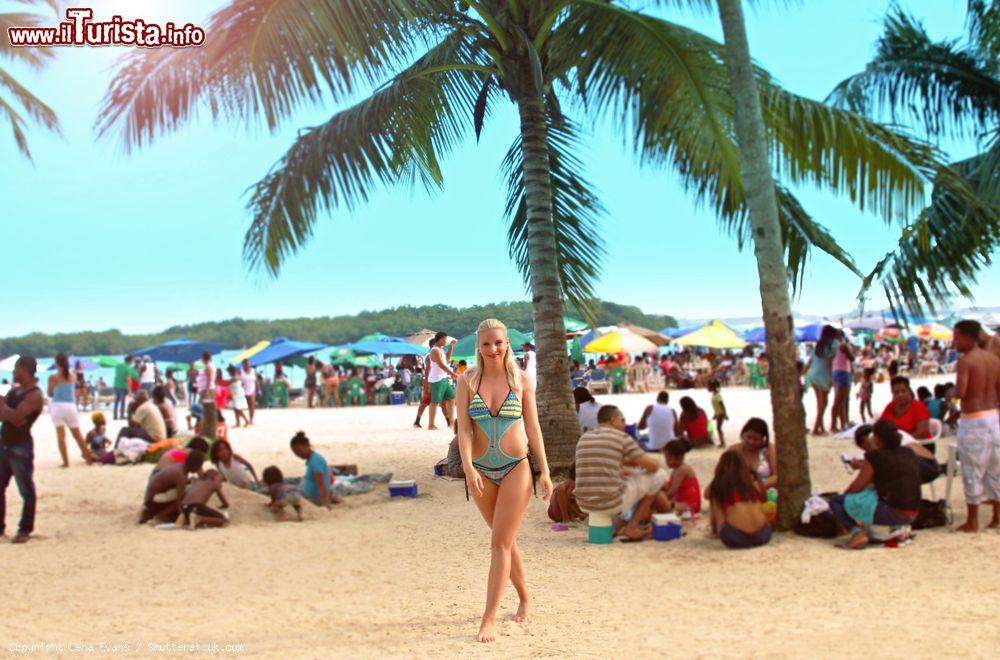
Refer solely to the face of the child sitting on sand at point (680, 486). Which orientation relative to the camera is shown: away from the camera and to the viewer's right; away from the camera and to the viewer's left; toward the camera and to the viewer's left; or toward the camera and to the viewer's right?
toward the camera and to the viewer's left

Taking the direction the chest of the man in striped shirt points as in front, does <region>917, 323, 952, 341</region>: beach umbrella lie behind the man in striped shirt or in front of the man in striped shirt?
in front

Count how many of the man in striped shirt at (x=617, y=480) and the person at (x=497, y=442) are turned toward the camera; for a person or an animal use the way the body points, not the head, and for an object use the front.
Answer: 1

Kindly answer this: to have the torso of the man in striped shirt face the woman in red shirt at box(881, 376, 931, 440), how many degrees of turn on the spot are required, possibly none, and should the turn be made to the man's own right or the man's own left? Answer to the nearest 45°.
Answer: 0° — they already face them

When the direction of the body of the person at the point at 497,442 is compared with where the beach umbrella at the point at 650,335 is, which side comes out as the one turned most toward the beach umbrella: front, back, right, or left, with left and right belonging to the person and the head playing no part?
back

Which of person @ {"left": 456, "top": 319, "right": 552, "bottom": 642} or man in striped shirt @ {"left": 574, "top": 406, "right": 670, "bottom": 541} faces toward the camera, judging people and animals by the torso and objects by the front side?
the person

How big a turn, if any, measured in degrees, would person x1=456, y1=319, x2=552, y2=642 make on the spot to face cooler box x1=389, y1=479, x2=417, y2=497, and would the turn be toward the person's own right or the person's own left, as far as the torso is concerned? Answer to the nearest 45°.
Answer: approximately 180°

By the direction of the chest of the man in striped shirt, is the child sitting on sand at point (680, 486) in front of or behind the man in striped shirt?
in front

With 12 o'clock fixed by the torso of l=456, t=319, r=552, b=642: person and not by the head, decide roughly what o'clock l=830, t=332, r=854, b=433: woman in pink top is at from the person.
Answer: The woman in pink top is roughly at 7 o'clock from the person.

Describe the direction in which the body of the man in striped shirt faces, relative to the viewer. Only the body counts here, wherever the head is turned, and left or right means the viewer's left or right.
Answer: facing away from the viewer and to the right of the viewer

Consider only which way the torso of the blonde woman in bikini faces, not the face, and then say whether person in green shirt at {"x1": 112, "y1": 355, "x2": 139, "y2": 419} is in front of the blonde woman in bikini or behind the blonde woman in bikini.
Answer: behind

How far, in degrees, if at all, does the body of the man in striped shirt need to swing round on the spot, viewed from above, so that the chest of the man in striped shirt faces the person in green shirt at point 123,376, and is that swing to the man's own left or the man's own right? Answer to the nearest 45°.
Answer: approximately 90° to the man's own left

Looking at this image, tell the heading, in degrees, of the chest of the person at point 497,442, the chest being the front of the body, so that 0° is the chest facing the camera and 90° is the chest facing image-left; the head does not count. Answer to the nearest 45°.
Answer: approximately 0°
